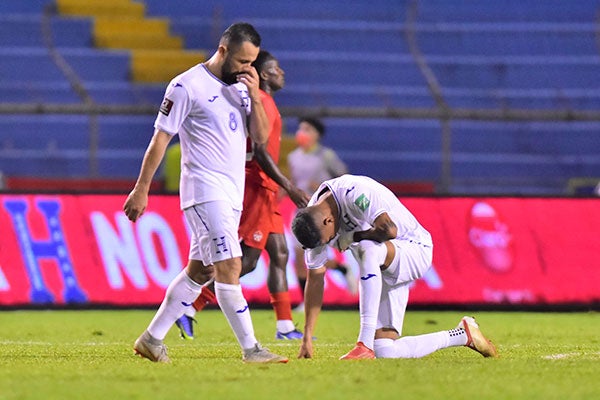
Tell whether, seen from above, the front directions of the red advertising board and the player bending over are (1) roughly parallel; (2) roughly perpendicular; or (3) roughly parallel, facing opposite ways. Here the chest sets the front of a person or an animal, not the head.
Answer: roughly perpendicular

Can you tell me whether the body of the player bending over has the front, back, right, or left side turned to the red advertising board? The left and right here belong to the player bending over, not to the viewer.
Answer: right

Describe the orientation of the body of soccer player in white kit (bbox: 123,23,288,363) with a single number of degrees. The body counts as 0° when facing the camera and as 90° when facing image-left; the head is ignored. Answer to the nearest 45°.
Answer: approximately 315°

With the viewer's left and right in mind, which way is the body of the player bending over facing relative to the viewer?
facing to the left of the viewer

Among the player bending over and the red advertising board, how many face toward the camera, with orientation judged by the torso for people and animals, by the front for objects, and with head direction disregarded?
1

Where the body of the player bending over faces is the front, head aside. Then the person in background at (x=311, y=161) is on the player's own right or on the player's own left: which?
on the player's own right

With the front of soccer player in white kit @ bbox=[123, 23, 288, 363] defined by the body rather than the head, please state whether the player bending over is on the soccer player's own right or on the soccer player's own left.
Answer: on the soccer player's own left

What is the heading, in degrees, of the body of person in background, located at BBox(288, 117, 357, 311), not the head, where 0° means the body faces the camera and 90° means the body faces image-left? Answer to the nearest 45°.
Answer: approximately 45°

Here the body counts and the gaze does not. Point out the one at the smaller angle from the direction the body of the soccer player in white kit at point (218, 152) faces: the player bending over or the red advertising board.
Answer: the player bending over
